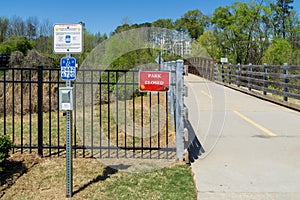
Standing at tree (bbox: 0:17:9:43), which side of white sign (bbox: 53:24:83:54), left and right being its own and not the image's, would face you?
back

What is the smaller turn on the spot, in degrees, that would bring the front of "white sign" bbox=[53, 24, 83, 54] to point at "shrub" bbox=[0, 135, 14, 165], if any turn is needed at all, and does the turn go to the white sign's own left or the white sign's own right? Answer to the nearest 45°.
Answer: approximately 135° to the white sign's own right

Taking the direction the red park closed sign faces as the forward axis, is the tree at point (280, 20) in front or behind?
behind

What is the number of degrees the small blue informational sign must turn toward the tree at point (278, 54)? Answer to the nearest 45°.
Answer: approximately 135° to its left

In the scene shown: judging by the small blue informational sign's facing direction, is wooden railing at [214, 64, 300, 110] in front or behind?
behind

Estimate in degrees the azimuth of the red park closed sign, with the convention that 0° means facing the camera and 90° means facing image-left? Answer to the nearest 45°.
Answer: approximately 0°

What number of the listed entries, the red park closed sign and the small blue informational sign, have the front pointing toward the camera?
2
